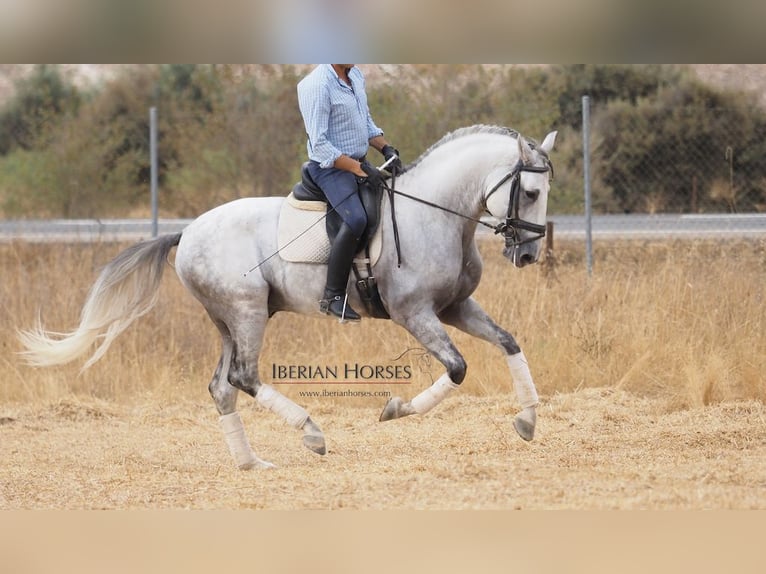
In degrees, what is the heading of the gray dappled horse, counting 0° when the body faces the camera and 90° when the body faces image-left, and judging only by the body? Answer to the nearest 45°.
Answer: approximately 270°

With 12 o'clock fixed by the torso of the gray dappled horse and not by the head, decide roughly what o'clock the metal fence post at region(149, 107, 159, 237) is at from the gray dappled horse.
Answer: The metal fence post is roughly at 8 o'clock from the gray dappled horse.

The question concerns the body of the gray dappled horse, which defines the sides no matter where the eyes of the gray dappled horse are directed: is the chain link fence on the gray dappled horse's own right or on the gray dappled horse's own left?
on the gray dappled horse's own left

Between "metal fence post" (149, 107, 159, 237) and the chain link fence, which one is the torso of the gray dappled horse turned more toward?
the chain link fence
